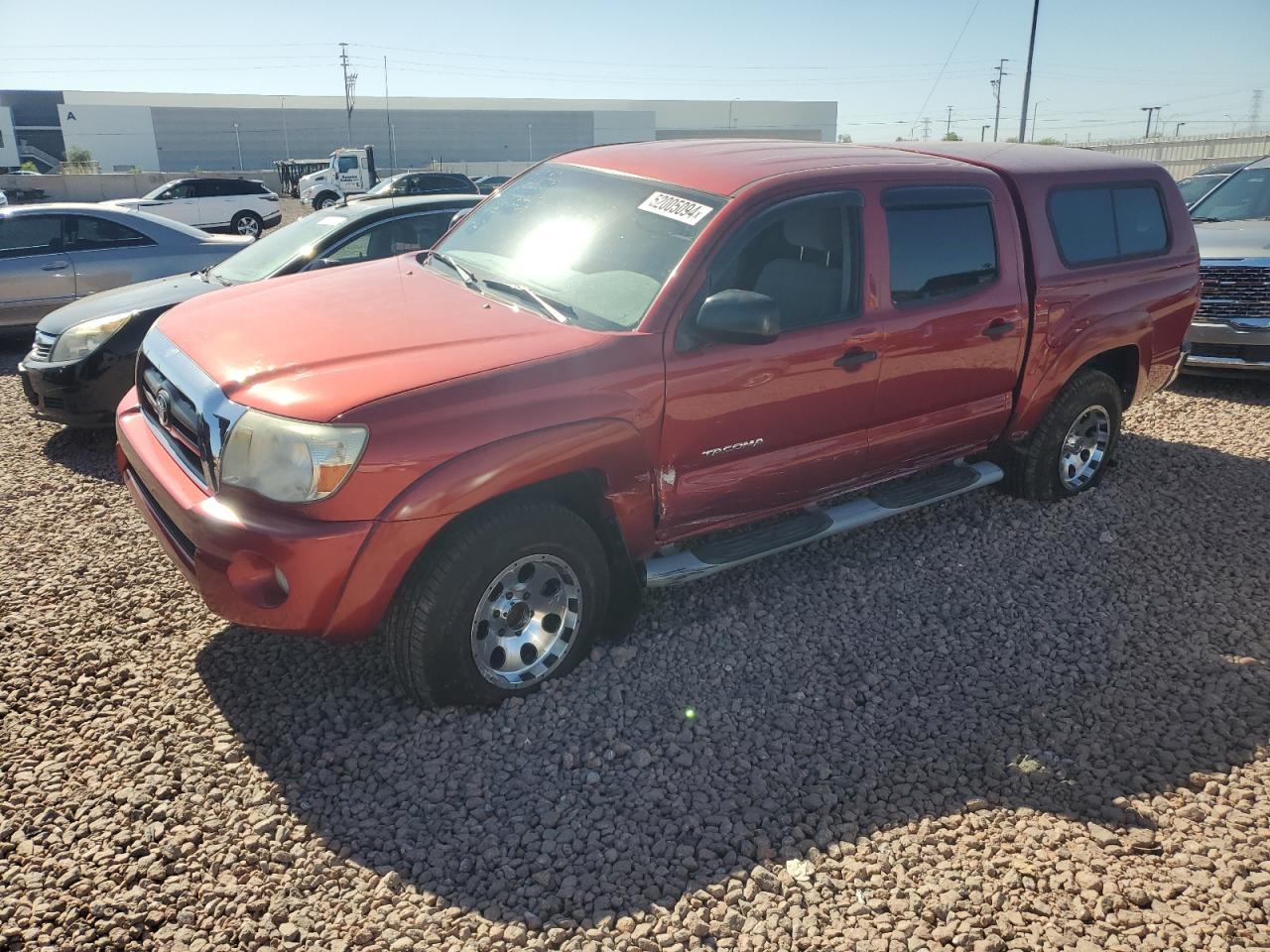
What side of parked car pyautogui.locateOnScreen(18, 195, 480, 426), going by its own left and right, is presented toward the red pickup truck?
left

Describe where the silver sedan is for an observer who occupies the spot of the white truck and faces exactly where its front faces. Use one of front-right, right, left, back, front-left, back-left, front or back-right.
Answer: left

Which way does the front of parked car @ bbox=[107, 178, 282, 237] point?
to the viewer's left

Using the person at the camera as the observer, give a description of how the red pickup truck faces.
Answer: facing the viewer and to the left of the viewer

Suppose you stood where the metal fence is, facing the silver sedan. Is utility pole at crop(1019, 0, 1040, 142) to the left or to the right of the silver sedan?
right

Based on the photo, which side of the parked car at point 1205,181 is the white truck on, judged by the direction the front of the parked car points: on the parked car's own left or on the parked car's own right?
on the parked car's own right

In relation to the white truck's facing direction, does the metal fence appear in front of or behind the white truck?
behind

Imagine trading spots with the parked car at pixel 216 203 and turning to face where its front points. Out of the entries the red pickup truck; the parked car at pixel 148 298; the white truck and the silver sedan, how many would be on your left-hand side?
3

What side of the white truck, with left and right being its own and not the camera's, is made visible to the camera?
left

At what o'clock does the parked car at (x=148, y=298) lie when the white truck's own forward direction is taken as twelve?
The parked car is roughly at 9 o'clock from the white truck.

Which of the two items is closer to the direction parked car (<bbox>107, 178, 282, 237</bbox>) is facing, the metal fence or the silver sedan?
the silver sedan

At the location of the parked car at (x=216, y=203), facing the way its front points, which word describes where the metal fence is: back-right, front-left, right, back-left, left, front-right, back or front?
back
